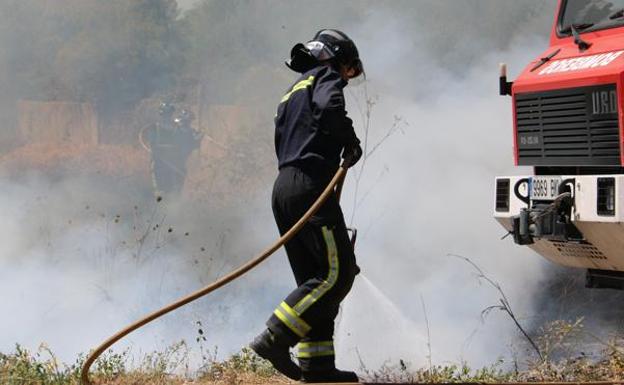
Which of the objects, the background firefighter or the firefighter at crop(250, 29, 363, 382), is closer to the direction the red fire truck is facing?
the firefighter

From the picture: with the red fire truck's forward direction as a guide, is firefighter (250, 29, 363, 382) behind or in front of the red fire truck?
in front

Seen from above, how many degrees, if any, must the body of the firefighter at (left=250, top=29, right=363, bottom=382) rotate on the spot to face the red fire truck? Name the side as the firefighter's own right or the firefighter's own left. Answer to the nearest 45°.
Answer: approximately 45° to the firefighter's own left

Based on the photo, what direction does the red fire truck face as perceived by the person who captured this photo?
facing the viewer and to the left of the viewer

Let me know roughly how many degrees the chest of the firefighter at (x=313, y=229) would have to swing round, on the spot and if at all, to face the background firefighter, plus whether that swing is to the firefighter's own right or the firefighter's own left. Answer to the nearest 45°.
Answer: approximately 90° to the firefighter's own left

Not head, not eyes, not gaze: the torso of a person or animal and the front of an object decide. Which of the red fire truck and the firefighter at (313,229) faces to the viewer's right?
the firefighter

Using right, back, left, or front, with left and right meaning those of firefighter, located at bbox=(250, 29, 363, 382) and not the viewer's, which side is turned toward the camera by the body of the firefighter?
right

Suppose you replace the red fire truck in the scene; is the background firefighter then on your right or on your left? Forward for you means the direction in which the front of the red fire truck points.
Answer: on your right

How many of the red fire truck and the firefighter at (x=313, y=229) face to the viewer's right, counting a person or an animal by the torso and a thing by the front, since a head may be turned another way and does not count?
1
